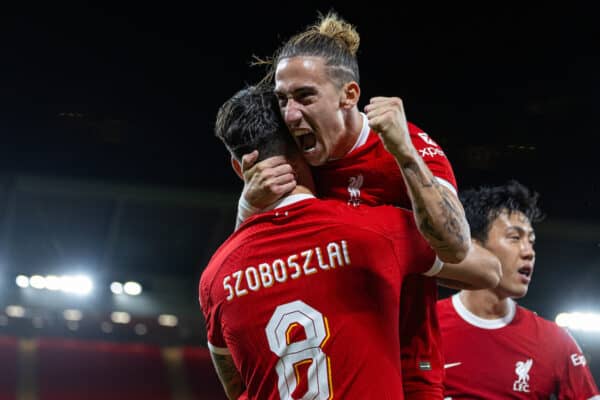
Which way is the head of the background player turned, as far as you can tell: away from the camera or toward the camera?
toward the camera

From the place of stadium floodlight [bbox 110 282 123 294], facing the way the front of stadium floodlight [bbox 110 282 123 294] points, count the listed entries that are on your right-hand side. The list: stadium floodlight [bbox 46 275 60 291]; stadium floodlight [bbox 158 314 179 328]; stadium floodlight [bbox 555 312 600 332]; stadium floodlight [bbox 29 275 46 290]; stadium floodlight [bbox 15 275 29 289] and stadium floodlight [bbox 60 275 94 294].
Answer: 4

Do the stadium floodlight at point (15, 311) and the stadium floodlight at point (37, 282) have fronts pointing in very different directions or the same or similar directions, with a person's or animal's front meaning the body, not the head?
same or similar directions

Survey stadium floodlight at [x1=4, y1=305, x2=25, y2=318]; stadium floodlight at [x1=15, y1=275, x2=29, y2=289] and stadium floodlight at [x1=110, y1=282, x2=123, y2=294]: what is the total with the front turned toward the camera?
3

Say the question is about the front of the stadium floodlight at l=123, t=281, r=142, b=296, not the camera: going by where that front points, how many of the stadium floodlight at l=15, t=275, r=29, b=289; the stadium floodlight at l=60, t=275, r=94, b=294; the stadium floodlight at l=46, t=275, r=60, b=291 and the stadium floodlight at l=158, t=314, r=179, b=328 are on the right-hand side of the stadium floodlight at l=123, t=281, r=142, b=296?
3

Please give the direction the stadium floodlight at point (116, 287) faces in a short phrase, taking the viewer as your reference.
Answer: facing the viewer

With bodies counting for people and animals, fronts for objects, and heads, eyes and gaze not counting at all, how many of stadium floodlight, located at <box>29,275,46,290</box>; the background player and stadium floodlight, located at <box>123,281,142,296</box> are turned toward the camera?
3

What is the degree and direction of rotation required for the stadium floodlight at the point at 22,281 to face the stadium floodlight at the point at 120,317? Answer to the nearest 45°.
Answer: approximately 90° to its left

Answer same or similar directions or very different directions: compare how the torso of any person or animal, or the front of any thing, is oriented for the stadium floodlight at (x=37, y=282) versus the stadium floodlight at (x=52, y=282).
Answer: same or similar directions

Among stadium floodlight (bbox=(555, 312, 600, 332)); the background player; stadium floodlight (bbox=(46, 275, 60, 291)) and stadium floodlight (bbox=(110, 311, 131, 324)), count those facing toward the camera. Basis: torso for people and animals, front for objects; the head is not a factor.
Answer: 4

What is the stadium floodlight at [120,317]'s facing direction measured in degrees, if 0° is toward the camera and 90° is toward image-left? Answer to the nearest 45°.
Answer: approximately 0°

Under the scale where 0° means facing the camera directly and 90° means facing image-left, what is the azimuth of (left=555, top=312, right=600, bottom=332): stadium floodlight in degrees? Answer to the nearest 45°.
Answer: approximately 0°

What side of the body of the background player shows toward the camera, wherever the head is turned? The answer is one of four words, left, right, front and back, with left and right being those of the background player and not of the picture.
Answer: front
